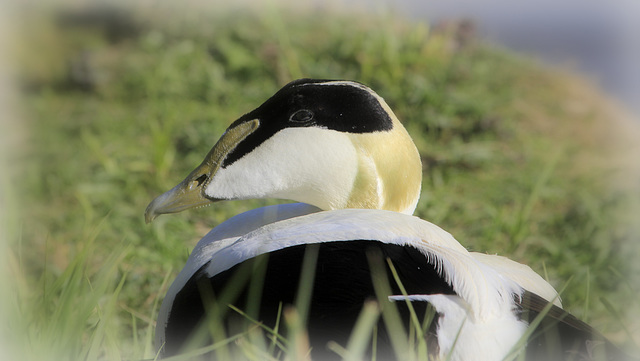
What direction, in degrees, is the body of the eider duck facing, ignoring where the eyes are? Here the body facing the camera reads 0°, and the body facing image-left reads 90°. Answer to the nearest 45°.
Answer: approximately 90°
